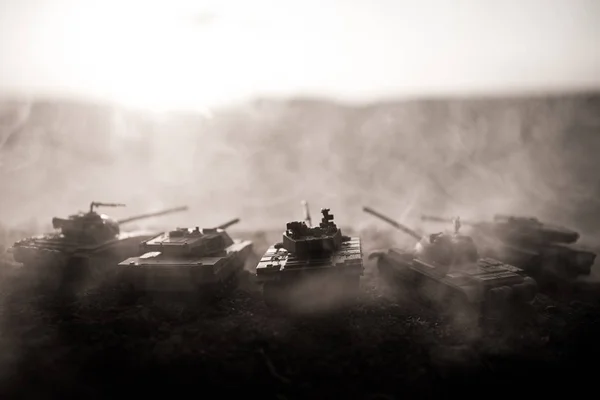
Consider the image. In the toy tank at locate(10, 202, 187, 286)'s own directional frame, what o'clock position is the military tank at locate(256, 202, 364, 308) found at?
The military tank is roughly at 3 o'clock from the toy tank.

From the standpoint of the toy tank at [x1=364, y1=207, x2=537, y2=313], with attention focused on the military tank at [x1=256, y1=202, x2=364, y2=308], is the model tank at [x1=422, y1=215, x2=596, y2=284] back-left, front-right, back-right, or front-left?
back-right

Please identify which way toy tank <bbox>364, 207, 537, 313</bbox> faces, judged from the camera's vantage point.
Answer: facing away from the viewer and to the left of the viewer

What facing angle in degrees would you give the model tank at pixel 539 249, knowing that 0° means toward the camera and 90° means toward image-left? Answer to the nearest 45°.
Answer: approximately 135°

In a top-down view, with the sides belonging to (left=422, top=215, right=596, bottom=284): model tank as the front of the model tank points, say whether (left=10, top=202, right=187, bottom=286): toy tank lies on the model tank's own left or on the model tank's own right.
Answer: on the model tank's own left
